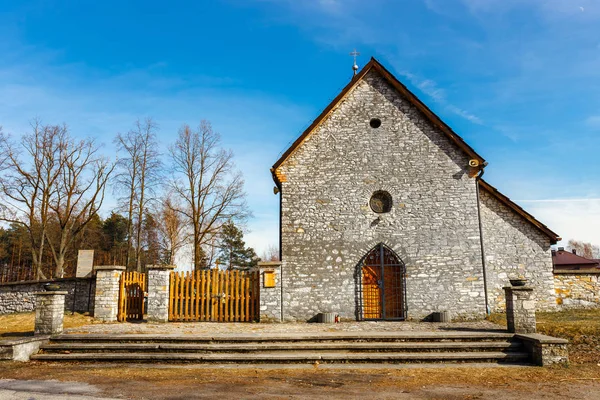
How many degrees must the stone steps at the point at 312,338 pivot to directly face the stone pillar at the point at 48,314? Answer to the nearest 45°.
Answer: approximately 90° to its right

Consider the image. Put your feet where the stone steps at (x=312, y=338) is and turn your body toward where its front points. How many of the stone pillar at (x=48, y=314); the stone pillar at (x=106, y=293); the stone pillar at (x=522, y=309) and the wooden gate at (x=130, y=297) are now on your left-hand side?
1

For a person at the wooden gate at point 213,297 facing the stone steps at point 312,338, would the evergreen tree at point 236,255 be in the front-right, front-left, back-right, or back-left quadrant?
back-left

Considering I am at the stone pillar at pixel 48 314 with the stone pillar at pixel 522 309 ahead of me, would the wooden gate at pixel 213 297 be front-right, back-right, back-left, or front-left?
front-left

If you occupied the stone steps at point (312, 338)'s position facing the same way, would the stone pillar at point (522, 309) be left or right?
on its left

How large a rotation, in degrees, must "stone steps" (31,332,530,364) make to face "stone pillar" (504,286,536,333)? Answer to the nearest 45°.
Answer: approximately 90° to its left

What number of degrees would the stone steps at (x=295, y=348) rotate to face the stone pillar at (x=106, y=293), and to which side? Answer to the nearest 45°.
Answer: approximately 135° to its right

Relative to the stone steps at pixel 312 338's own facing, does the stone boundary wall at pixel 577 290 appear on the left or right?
on its left

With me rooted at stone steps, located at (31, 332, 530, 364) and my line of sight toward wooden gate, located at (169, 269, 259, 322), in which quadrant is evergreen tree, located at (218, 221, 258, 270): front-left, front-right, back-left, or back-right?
front-right

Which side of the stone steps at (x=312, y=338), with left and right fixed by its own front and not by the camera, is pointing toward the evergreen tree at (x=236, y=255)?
back

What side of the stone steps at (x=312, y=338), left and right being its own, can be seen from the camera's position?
front

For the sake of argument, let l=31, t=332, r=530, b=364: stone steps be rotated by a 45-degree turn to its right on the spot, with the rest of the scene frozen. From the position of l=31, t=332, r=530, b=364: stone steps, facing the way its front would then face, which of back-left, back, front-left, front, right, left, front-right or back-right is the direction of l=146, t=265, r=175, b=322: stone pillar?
right
